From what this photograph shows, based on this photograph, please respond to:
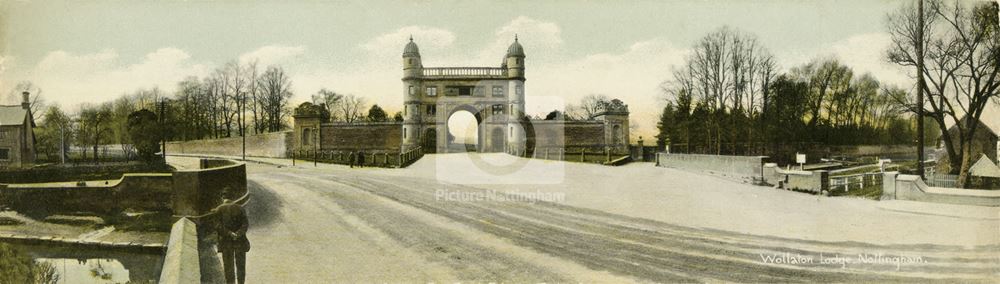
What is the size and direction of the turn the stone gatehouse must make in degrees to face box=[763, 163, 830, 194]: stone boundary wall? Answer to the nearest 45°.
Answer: approximately 45° to its left

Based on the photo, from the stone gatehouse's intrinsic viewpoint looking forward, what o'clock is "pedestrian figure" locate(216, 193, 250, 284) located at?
The pedestrian figure is roughly at 12 o'clock from the stone gatehouse.

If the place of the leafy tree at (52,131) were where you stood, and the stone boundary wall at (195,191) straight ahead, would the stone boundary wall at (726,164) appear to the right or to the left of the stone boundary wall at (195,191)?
left

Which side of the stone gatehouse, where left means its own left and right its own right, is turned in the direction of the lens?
front

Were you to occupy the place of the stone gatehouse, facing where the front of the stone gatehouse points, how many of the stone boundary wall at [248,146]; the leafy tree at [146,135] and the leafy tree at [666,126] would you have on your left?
1

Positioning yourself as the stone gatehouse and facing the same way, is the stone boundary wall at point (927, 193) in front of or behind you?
in front

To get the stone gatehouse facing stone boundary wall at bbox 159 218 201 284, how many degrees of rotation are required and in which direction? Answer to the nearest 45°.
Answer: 0° — it already faces it

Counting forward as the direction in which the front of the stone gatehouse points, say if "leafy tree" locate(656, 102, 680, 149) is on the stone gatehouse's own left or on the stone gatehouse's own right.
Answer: on the stone gatehouse's own left

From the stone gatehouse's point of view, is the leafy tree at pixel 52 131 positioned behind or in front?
in front
